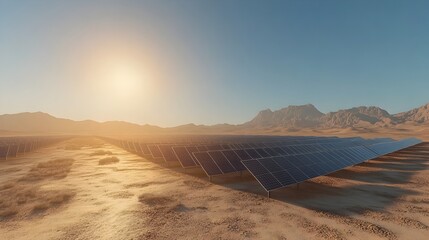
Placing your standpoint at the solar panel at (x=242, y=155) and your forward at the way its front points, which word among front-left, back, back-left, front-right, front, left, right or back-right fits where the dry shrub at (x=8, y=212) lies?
right

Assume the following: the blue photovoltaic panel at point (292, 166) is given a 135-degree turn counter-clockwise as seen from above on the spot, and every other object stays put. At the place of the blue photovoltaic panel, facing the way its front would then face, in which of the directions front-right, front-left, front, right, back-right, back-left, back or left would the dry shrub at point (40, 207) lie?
back-left

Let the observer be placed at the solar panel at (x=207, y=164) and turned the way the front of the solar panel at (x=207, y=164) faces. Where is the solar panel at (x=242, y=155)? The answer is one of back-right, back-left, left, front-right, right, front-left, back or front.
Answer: left

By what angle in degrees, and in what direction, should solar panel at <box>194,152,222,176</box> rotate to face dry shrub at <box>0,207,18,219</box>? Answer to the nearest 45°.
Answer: approximately 90° to its right

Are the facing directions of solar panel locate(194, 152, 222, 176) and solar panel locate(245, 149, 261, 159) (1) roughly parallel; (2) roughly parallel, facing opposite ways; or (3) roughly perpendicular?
roughly parallel

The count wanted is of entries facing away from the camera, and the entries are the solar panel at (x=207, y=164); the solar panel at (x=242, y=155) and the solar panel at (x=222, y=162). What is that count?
0

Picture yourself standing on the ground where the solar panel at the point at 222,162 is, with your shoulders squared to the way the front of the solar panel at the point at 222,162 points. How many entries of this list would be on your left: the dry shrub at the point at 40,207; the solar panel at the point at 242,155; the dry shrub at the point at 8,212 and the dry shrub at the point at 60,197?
1

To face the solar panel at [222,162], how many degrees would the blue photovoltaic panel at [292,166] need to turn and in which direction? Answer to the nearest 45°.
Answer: approximately 135° to its right

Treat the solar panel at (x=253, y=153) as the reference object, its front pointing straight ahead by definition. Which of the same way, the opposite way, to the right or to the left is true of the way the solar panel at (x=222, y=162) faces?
the same way

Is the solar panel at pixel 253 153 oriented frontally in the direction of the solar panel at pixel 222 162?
no

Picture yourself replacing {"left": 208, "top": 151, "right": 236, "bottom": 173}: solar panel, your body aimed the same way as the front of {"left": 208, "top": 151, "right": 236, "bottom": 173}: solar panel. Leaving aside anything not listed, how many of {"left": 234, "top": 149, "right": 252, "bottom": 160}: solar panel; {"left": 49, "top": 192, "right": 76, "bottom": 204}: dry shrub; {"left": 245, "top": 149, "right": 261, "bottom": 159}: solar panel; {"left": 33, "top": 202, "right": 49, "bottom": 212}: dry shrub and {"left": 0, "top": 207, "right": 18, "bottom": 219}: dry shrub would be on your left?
2
